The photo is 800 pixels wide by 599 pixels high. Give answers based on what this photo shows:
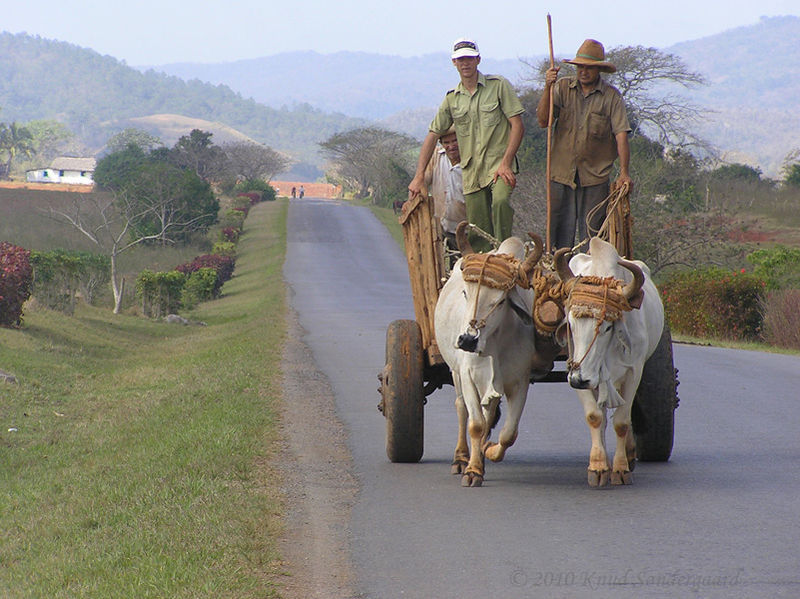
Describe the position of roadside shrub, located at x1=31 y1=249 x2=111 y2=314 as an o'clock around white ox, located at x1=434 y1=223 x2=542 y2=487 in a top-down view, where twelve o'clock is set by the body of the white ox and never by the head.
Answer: The roadside shrub is roughly at 5 o'clock from the white ox.

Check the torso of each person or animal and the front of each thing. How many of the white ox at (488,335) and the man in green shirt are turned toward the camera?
2

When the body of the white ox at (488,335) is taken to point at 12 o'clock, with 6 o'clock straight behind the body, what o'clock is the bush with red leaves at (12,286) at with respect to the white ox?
The bush with red leaves is roughly at 5 o'clock from the white ox.

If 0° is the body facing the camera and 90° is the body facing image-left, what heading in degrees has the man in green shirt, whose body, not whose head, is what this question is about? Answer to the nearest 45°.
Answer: approximately 0°

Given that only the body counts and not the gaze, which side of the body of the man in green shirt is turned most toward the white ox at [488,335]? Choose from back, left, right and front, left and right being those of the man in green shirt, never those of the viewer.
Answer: front

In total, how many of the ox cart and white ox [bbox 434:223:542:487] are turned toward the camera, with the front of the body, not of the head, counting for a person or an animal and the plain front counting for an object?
2

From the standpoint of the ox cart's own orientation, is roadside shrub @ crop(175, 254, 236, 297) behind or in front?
behind

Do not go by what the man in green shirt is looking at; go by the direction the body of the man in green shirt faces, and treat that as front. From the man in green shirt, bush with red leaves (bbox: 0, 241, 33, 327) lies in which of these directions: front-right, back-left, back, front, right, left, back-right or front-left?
back-right

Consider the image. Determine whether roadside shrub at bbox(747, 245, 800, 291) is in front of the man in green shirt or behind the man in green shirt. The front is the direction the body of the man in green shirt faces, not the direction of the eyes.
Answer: behind

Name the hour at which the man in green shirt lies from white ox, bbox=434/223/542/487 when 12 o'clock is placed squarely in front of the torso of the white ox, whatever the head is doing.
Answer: The man in green shirt is roughly at 6 o'clock from the white ox.
